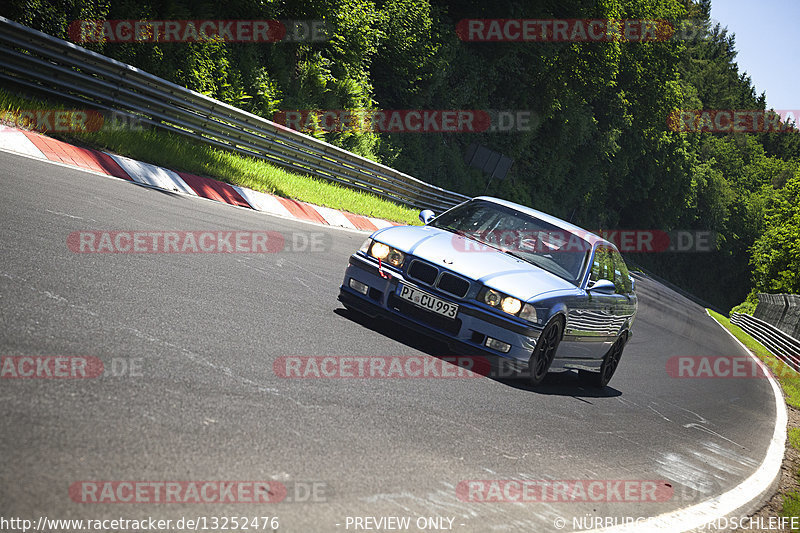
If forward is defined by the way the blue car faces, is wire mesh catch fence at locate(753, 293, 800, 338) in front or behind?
behind

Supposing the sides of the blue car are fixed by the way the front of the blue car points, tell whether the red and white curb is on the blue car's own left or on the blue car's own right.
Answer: on the blue car's own right

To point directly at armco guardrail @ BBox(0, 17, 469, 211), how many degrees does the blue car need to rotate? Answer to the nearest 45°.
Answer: approximately 90° to its right

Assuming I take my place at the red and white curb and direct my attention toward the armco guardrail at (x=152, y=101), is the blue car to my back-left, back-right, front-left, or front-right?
back-right

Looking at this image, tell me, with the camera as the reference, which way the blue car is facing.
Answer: facing the viewer and to the left of the viewer
